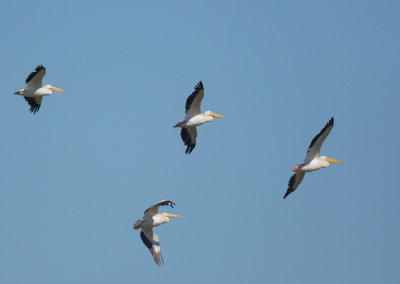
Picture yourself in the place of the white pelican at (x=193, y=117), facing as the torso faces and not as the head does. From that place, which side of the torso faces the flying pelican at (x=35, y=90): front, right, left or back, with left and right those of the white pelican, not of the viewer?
back

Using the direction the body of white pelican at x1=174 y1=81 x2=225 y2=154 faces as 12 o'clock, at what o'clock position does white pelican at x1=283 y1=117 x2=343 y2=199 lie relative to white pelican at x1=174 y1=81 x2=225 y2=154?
white pelican at x1=283 y1=117 x2=343 y2=199 is roughly at 1 o'clock from white pelican at x1=174 y1=81 x2=225 y2=154.

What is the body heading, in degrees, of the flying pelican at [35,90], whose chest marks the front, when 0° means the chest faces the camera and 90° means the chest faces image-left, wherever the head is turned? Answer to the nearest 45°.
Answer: approximately 270°

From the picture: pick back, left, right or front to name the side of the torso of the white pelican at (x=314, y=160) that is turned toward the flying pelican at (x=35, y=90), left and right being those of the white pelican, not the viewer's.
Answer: back

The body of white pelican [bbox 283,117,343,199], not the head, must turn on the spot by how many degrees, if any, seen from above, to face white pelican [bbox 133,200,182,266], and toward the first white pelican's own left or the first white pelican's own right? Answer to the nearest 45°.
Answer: approximately 180°

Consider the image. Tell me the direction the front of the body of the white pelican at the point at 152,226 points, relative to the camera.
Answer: to the viewer's right

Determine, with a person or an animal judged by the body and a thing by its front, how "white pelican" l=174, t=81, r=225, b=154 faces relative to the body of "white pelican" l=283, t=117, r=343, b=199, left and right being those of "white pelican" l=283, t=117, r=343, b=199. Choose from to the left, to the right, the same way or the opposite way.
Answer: the same way

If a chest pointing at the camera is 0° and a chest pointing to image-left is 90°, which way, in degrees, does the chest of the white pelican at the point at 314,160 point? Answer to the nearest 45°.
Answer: approximately 270°

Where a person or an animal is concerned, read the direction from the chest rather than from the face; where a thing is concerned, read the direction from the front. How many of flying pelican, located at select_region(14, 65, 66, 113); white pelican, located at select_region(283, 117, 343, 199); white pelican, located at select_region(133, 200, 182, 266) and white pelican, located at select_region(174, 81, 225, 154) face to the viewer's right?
4

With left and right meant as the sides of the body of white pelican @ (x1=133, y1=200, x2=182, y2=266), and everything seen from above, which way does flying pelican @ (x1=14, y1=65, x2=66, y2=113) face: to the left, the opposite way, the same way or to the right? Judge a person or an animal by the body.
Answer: the same way

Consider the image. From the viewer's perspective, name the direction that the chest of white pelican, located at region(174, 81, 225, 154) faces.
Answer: to the viewer's right

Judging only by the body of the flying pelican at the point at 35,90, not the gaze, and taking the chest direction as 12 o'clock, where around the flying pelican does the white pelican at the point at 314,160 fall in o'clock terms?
The white pelican is roughly at 1 o'clock from the flying pelican.
